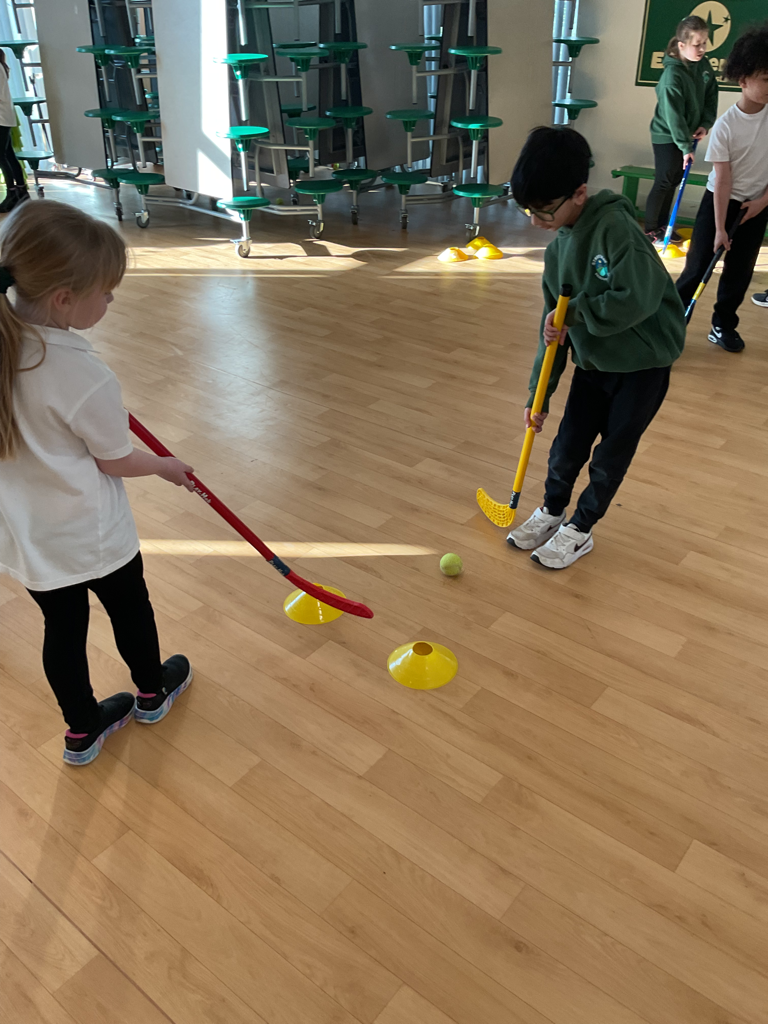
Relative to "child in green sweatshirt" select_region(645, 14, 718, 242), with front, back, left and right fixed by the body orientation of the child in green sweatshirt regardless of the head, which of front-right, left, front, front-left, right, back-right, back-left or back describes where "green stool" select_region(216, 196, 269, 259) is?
back-right

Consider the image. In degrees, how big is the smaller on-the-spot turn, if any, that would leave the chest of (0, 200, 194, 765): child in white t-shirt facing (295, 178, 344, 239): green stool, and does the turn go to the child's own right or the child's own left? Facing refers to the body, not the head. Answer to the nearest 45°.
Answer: approximately 45° to the child's own left

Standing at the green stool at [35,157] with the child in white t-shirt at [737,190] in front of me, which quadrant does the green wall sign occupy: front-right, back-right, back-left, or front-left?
front-left

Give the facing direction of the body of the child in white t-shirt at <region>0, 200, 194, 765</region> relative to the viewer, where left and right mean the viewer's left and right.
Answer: facing away from the viewer and to the right of the viewer

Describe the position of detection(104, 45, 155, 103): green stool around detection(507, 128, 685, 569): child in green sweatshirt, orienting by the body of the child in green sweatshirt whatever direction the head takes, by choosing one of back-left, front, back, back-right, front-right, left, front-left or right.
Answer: right

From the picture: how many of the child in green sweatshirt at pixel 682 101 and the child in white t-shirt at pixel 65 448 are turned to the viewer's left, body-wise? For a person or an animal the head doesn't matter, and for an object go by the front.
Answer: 0

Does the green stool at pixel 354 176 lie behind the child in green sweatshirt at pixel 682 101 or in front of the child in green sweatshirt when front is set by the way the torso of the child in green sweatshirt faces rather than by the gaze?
behind

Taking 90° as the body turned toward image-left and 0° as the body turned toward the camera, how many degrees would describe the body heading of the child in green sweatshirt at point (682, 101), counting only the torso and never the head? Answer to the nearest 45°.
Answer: approximately 315°

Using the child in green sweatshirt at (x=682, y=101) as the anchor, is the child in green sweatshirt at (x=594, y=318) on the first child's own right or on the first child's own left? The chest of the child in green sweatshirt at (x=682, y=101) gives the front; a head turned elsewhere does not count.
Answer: on the first child's own right

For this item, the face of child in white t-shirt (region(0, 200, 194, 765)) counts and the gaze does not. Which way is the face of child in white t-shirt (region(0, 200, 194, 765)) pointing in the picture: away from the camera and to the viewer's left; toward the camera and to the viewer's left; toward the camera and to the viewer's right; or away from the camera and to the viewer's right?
away from the camera and to the viewer's right

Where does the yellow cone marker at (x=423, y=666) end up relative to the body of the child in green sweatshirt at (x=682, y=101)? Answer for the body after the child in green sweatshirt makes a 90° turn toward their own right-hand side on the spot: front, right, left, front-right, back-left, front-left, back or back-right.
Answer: front-left

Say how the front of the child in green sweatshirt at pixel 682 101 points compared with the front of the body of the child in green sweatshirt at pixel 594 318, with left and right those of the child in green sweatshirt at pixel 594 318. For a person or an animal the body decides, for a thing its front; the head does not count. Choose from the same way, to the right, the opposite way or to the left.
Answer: to the left

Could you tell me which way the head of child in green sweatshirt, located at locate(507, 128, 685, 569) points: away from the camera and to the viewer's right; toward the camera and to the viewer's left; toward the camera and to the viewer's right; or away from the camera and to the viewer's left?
toward the camera and to the viewer's left

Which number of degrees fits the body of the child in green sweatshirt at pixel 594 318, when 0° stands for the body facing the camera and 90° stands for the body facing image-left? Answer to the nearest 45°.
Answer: approximately 45°

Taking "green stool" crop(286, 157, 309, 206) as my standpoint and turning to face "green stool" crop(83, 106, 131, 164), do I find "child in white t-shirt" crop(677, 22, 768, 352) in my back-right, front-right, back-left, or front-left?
back-left

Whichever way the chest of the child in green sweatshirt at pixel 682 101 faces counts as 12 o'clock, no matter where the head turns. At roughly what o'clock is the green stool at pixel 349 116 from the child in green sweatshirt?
The green stool is roughly at 5 o'clock from the child in green sweatshirt.

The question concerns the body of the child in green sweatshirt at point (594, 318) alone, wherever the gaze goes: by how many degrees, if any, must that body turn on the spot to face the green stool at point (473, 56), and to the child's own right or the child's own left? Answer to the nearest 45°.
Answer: approximately 135° to the child's own right

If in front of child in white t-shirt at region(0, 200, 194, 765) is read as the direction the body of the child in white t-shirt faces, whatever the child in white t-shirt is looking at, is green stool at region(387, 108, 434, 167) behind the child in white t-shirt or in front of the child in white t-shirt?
in front

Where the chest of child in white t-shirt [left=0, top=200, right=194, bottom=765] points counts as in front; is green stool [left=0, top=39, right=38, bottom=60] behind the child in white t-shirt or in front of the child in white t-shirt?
in front

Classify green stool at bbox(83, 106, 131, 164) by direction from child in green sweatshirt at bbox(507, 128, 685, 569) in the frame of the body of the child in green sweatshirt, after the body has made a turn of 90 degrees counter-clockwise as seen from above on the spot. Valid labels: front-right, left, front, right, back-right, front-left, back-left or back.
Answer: back

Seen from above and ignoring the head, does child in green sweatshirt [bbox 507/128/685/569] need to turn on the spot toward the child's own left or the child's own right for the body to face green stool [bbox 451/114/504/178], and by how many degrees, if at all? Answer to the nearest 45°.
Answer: approximately 135° to the child's own right

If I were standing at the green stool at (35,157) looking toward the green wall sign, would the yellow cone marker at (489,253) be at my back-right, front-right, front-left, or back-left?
front-right
